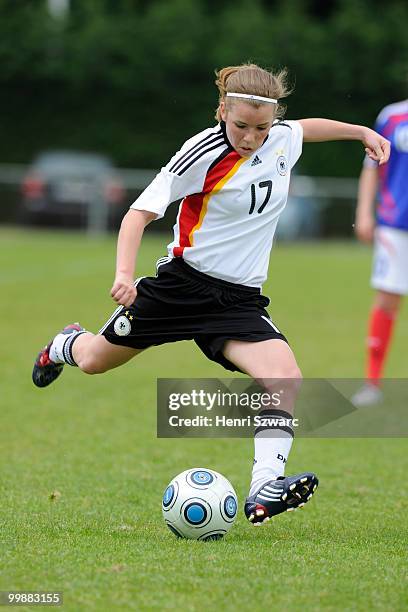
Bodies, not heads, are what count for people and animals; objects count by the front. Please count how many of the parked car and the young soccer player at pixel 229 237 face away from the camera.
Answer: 1

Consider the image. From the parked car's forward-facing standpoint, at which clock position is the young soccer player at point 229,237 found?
The young soccer player is roughly at 6 o'clock from the parked car.

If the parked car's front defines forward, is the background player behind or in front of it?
behind

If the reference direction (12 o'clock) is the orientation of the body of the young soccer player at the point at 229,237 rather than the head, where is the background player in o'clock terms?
The background player is roughly at 8 o'clock from the young soccer player.

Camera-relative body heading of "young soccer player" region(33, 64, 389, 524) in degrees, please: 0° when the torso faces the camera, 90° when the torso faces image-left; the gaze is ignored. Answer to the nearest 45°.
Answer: approximately 315°

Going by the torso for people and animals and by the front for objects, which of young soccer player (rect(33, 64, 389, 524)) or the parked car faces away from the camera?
the parked car

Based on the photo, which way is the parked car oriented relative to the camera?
away from the camera
